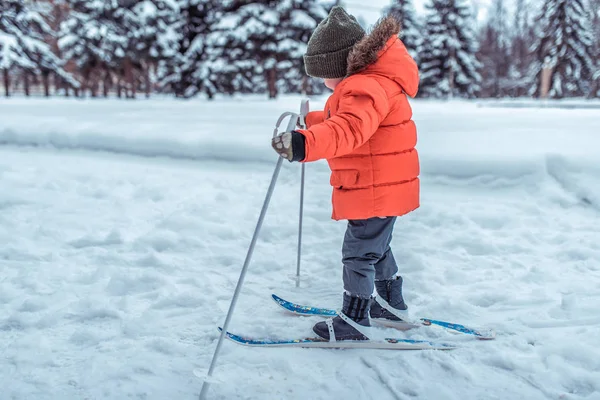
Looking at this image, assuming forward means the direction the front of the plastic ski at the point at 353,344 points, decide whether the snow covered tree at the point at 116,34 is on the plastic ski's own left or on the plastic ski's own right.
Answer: on the plastic ski's own right

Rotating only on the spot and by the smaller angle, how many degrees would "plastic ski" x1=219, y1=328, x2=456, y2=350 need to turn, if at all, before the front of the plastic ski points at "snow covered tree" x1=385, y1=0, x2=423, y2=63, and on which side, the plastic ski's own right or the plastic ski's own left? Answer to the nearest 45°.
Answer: approximately 90° to the plastic ski's own right

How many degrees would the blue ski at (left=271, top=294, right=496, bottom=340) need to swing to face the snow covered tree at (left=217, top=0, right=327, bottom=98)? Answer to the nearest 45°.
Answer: approximately 90° to its right

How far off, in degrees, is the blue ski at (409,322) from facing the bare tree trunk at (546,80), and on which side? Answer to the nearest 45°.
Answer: approximately 90° to its right

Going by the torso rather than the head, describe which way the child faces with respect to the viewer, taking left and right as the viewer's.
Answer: facing to the left of the viewer

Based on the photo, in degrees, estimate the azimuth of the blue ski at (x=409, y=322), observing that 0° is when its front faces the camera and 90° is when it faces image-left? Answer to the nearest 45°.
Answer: approximately 90°

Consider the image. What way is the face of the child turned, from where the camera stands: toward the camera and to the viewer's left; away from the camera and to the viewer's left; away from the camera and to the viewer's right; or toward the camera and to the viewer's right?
away from the camera and to the viewer's left

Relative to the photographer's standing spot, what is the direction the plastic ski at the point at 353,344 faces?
facing to the left of the viewer

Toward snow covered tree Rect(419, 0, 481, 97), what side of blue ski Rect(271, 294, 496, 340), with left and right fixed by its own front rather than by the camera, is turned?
right

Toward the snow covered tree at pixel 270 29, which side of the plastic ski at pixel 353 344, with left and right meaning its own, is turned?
right
